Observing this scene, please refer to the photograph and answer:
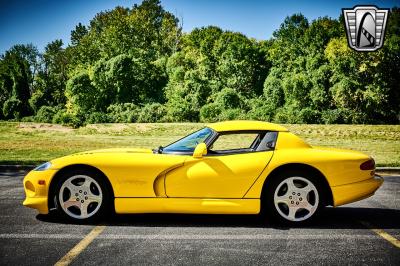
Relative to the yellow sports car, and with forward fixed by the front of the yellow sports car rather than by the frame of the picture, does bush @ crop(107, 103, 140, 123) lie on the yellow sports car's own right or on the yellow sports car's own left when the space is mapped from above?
on the yellow sports car's own right

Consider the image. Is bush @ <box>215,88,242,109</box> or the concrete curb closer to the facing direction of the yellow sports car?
the concrete curb

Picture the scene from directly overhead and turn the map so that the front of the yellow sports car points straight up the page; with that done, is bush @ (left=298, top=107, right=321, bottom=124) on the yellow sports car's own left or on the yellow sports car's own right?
on the yellow sports car's own right

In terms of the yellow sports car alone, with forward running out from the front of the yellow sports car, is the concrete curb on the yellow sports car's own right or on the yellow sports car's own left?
on the yellow sports car's own right

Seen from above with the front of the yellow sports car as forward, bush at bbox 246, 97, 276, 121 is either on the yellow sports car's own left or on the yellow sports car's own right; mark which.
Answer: on the yellow sports car's own right

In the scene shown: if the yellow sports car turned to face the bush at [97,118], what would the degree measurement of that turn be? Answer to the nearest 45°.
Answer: approximately 90° to its right

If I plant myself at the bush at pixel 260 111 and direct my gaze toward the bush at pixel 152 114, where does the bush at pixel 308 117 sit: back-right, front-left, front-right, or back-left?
back-left

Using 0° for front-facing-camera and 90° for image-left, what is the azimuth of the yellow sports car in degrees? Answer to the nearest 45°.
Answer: approximately 90°

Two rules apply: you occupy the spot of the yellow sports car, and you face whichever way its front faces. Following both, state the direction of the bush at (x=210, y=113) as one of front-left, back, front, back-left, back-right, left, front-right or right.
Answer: right

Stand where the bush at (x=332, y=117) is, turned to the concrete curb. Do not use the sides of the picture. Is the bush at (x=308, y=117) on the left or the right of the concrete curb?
right

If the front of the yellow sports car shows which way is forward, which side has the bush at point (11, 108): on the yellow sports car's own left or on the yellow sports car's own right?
on the yellow sports car's own right

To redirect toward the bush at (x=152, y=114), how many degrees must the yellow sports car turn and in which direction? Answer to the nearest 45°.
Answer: approximately 90° to its right

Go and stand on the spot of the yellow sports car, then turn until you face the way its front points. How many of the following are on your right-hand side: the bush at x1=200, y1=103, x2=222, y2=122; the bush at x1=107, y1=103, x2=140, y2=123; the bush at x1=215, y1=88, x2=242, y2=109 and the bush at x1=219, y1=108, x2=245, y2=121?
4

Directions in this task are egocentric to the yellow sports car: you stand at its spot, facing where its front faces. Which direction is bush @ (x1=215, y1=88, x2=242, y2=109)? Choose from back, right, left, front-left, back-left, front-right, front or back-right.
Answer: right

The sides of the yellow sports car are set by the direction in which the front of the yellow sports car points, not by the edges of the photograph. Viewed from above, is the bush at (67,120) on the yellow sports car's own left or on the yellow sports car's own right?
on the yellow sports car's own right

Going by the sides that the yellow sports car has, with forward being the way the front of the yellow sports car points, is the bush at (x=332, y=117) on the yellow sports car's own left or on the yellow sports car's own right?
on the yellow sports car's own right
